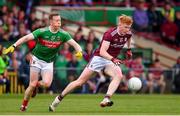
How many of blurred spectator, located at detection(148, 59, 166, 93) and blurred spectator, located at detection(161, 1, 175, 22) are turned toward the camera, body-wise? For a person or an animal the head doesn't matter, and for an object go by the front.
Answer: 2

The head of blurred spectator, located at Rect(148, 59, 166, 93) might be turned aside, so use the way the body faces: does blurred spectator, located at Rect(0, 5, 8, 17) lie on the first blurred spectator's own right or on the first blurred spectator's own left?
on the first blurred spectator's own right

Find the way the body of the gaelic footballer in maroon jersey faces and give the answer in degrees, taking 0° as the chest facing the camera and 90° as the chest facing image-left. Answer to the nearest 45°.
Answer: approximately 315°

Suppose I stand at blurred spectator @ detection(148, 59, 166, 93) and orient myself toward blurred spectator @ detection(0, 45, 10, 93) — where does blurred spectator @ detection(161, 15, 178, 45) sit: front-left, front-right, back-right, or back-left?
back-right

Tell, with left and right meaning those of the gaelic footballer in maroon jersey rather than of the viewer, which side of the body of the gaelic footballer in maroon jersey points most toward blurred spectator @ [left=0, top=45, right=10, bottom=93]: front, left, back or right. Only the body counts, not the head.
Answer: back

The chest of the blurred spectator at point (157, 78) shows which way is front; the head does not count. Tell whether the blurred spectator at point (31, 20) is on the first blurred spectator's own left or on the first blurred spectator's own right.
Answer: on the first blurred spectator's own right

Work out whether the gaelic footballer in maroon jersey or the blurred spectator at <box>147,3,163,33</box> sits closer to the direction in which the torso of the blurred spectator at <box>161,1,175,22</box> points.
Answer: the gaelic footballer in maroon jersey

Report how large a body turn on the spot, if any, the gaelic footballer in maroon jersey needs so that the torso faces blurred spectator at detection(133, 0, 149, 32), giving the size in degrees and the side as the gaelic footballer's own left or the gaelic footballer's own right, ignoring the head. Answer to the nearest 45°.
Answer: approximately 135° to the gaelic footballer's own left

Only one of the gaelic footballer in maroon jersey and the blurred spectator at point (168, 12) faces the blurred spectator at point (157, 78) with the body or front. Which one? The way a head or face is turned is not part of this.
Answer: the blurred spectator at point (168, 12)

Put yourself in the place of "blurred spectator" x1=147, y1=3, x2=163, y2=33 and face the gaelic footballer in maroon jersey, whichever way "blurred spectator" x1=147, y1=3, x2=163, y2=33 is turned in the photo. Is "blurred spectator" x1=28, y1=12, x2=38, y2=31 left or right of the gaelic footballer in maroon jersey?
right
